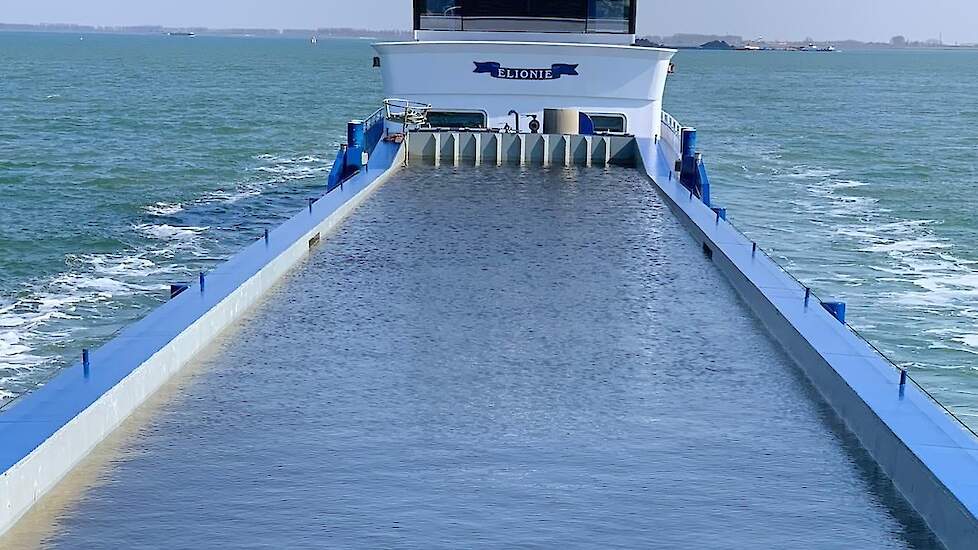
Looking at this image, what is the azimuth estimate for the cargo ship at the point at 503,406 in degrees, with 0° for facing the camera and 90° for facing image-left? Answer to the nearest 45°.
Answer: approximately 0°
